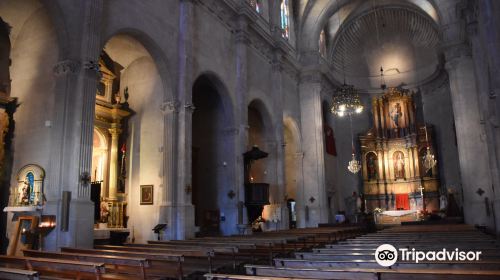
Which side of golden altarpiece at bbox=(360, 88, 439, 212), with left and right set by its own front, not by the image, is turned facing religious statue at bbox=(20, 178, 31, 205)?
front

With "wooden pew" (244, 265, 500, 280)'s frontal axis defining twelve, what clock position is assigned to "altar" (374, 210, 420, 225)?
The altar is roughly at 12 o'clock from the wooden pew.

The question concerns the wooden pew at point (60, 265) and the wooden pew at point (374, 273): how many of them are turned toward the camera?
0

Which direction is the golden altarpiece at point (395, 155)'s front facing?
toward the camera

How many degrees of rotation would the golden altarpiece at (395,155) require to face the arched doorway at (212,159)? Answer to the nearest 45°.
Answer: approximately 45° to its right

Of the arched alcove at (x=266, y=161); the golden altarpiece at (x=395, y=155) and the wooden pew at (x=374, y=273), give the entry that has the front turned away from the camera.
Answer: the wooden pew

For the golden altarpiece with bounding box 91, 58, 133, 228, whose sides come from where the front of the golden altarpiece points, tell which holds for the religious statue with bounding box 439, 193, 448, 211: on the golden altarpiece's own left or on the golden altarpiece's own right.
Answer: on the golden altarpiece's own left

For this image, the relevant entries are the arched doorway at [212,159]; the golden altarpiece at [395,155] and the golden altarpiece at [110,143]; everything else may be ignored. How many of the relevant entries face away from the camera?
0

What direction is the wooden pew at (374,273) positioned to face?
away from the camera

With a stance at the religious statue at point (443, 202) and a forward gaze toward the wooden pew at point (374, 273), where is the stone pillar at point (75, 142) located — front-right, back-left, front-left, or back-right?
front-right

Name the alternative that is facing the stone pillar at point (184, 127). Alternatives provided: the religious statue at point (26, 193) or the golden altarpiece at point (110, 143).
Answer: the golden altarpiece

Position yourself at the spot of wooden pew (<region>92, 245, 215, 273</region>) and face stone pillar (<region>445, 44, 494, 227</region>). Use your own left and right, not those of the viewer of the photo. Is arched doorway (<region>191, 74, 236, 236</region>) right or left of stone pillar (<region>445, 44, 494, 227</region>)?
left

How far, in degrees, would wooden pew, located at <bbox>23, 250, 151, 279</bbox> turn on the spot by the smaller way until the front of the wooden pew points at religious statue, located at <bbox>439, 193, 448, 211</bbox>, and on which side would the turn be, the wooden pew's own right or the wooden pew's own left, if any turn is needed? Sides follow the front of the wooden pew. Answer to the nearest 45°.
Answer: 0° — it already faces it

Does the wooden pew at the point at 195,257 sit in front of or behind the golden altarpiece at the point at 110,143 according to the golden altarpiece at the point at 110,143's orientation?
in front

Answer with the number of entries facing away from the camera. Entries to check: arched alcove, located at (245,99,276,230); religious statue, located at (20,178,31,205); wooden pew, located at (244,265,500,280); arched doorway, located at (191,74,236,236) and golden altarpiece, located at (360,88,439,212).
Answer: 1

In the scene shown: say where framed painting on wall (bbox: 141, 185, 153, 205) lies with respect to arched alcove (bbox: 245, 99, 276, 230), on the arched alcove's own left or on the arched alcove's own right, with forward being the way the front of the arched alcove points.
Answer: on the arched alcove's own right

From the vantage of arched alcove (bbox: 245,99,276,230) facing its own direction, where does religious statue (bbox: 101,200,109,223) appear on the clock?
The religious statue is roughly at 3 o'clock from the arched alcove.

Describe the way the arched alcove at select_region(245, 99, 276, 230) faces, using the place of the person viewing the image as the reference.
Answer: facing the viewer and to the right of the viewer
